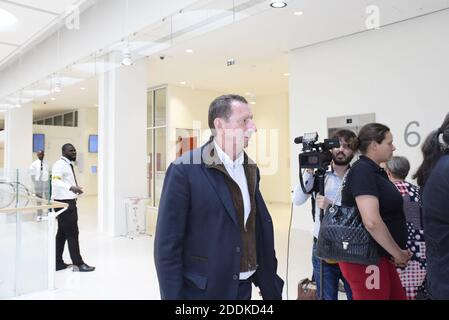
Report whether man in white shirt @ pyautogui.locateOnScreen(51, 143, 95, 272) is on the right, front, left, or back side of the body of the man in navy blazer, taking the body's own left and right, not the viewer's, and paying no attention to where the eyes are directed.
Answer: back

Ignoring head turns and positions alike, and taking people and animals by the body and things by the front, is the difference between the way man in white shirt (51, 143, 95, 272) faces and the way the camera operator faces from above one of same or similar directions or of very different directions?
very different directions

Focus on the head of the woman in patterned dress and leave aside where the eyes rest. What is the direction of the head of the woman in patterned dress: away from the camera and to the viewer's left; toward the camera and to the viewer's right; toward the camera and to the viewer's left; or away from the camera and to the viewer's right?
away from the camera and to the viewer's left

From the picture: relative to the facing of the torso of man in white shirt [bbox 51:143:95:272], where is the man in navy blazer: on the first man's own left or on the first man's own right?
on the first man's own right

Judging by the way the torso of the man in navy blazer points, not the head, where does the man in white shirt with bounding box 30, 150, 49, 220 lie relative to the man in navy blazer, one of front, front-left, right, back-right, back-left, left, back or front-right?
back

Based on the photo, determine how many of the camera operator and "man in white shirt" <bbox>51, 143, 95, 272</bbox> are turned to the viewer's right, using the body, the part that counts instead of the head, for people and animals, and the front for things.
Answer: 1

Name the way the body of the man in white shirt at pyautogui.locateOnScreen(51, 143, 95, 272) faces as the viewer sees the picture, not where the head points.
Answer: to the viewer's right

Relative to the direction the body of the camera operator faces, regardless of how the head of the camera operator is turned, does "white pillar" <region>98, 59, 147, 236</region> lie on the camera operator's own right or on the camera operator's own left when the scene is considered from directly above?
on the camera operator's own right

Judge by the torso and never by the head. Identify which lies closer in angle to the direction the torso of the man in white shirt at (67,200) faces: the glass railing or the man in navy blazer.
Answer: the man in navy blazer

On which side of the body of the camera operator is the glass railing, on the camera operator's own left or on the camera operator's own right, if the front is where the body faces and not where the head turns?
on the camera operator's own right

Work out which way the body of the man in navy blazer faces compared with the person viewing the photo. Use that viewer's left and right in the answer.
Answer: facing the viewer and to the right of the viewer

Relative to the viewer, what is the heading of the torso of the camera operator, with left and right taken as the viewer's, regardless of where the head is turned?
facing the viewer and to the left of the viewer

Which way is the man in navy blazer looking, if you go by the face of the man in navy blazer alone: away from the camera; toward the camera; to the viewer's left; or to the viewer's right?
to the viewer's right

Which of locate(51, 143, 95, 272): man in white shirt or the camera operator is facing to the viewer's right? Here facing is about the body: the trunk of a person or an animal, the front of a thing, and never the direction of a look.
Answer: the man in white shirt

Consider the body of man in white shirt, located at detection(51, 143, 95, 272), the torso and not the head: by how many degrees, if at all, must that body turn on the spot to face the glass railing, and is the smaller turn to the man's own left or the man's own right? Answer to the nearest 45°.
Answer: approximately 135° to the man's own right
